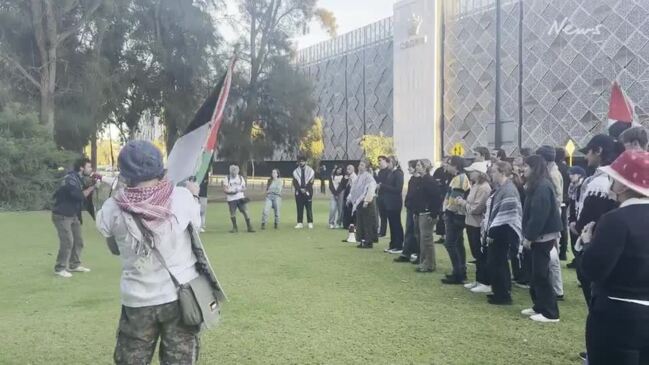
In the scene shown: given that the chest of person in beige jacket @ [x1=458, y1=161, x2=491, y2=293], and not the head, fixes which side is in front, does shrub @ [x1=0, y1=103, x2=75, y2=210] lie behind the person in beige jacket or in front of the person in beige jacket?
in front

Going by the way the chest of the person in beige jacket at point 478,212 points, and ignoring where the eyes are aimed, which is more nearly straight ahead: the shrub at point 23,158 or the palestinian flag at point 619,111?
the shrub

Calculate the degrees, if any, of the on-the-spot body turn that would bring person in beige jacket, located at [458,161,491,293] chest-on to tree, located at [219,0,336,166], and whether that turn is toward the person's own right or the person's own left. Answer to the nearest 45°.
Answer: approximately 45° to the person's own right

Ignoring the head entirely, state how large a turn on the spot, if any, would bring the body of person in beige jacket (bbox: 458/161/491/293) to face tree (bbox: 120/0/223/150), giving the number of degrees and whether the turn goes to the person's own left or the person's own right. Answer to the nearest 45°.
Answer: approximately 45° to the person's own right

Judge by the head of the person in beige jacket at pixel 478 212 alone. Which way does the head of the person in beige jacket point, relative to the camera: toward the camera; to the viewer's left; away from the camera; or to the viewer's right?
to the viewer's left

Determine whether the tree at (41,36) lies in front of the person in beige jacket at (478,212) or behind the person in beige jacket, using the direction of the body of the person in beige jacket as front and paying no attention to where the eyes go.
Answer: in front

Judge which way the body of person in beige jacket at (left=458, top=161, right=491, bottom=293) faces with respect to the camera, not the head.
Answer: to the viewer's left
